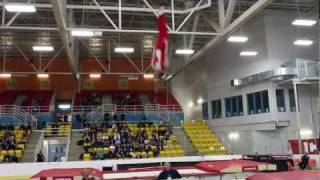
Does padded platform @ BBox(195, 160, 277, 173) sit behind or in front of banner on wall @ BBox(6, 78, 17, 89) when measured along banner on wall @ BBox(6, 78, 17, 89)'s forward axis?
in front

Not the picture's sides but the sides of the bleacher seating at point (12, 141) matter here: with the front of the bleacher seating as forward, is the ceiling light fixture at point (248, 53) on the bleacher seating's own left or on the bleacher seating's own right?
on the bleacher seating's own left

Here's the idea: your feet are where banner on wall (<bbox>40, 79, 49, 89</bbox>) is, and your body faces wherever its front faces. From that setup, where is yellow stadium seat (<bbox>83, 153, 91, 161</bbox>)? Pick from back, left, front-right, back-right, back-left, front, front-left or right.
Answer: front

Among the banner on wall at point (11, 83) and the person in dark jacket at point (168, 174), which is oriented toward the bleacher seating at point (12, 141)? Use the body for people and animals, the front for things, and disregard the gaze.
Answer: the banner on wall

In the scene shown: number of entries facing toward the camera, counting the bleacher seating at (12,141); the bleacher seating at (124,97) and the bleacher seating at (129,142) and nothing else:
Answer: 3

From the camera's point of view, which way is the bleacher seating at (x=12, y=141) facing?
toward the camera

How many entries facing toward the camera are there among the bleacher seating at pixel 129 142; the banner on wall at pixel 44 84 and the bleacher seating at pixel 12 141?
3

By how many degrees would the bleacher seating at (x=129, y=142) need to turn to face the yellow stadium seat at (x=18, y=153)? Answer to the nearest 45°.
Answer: approximately 90° to its right

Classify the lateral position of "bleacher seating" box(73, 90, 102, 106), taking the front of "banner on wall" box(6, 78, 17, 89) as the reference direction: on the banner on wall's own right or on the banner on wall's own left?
on the banner on wall's own left

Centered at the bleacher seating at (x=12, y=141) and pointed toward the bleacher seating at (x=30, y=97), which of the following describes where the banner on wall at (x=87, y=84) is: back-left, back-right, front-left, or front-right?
front-right

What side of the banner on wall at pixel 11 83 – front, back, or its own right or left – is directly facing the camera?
front

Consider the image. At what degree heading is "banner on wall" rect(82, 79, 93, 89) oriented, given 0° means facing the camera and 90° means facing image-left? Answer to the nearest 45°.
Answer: approximately 0°

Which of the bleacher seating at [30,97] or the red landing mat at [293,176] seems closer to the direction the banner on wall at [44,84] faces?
the red landing mat

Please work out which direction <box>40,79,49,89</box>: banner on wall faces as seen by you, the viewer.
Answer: facing the viewer

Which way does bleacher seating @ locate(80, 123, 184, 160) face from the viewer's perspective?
toward the camera

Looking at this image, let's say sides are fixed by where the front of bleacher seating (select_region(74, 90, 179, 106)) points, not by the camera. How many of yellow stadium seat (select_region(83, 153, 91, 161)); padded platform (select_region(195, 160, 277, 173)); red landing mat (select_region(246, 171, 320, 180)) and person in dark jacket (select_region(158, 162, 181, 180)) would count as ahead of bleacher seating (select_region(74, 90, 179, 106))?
4
